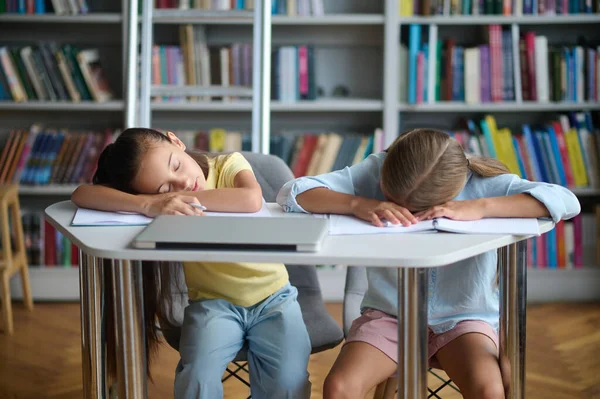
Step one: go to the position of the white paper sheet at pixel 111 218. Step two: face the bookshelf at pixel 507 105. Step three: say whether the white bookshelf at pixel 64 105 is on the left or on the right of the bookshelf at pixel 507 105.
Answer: left

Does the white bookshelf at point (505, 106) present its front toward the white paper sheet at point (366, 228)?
yes

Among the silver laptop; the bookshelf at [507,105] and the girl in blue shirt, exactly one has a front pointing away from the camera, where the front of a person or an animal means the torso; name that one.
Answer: the silver laptop

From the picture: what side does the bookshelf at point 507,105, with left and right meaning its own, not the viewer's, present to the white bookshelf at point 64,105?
right

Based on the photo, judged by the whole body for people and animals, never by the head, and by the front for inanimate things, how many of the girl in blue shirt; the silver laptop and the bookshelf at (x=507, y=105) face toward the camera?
2

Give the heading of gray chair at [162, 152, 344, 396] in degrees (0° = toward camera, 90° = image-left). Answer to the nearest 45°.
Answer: approximately 0°

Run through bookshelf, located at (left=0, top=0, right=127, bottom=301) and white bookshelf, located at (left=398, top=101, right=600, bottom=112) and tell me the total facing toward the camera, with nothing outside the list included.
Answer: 2
